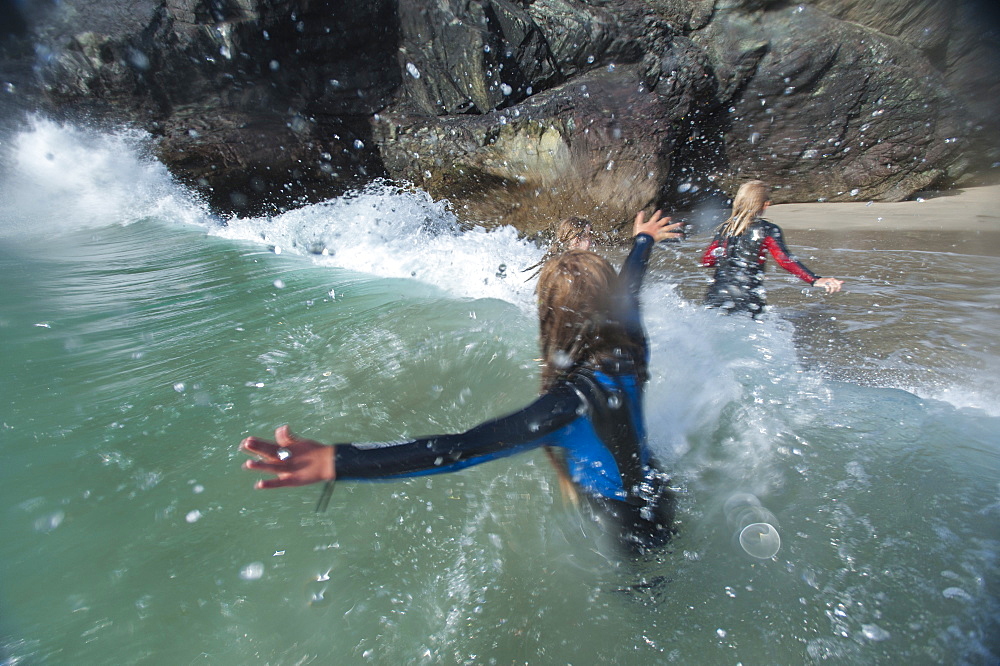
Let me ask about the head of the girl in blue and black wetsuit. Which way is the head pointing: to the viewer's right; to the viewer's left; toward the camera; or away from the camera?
away from the camera

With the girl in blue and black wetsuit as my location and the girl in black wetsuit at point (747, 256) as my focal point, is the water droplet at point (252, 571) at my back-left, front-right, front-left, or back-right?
back-left

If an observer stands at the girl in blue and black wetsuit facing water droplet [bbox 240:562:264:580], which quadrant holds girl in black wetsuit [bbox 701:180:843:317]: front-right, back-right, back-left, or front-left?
back-right

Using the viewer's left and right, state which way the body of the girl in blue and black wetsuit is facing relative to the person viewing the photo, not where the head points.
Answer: facing away from the viewer and to the left of the viewer

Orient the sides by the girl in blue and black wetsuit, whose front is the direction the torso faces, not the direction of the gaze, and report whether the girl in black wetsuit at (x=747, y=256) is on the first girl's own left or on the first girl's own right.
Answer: on the first girl's own right
